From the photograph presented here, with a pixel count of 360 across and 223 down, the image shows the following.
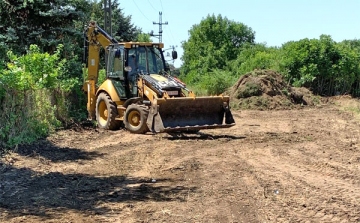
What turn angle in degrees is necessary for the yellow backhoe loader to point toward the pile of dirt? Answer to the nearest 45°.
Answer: approximately 90° to its left

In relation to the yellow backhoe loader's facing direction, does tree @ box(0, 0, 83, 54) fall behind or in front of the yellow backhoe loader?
behind

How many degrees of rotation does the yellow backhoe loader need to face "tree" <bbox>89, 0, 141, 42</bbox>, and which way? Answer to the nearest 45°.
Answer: approximately 135° to its left

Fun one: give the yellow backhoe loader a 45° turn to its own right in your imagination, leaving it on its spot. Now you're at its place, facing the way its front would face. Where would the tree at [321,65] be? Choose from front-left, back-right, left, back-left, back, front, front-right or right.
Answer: back-left

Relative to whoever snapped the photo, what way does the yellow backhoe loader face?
facing the viewer and to the right of the viewer
